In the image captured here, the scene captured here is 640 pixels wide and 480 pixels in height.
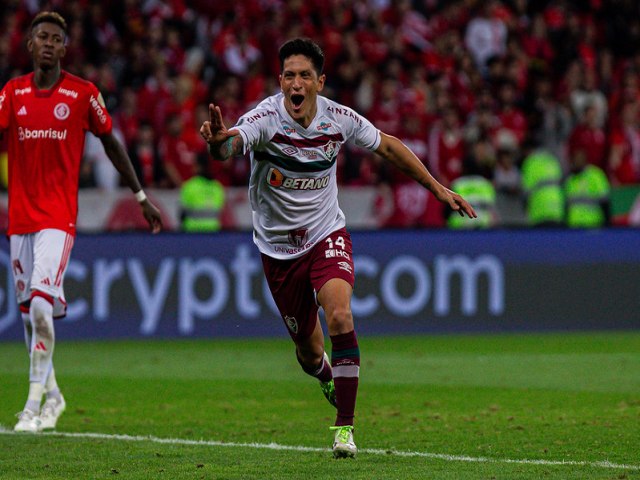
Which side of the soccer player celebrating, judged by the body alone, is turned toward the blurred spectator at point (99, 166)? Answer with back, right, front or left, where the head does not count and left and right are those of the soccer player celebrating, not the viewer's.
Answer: back

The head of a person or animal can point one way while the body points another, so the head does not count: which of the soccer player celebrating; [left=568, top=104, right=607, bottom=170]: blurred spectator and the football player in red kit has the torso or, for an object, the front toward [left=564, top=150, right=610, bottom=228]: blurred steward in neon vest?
[left=568, top=104, right=607, bottom=170]: blurred spectator

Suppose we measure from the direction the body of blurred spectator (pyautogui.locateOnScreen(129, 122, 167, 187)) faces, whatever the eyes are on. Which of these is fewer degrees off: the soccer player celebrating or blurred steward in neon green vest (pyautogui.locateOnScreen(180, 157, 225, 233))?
the soccer player celebrating

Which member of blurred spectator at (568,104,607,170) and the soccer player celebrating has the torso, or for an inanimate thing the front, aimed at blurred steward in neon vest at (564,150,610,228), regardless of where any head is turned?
blurred spectator at (568,104,607,170)

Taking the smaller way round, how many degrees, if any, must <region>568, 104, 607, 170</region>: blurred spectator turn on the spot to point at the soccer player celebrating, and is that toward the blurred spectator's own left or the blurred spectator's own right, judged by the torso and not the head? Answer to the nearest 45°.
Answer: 0° — they already face them

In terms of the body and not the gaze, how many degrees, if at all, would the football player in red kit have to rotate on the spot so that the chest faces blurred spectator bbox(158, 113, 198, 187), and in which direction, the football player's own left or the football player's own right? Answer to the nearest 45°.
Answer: approximately 180°

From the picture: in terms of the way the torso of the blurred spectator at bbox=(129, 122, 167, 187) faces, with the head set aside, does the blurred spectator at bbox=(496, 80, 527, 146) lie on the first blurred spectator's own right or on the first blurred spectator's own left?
on the first blurred spectator's own left

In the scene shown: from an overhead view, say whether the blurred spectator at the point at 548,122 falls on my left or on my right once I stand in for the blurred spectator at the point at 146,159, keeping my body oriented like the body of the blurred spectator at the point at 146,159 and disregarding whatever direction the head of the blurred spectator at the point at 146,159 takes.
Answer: on my left

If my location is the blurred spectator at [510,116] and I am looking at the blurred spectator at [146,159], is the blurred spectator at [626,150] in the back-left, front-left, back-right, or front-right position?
back-left

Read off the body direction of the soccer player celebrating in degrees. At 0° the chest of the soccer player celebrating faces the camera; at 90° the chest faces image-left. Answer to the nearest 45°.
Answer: approximately 0°

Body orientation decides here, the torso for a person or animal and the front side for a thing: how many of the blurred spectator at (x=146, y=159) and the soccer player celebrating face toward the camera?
2
